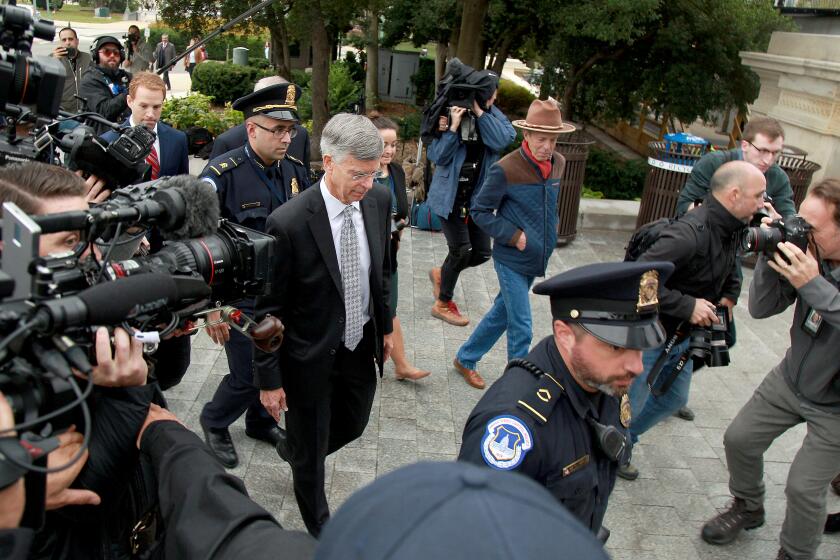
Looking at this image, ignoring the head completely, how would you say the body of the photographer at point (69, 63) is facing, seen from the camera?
toward the camera

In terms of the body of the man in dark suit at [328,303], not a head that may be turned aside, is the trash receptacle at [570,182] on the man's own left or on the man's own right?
on the man's own left

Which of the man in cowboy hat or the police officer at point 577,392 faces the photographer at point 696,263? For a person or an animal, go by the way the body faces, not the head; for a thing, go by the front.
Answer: the man in cowboy hat

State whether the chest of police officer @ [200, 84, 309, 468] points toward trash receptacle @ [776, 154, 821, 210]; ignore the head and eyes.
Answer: no

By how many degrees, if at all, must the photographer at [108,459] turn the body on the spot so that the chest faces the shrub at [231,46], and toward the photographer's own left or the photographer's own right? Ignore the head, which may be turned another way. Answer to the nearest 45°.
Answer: approximately 90° to the photographer's own left

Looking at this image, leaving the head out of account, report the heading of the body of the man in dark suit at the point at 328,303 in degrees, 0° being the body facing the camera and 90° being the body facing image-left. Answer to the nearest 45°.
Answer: approximately 315°

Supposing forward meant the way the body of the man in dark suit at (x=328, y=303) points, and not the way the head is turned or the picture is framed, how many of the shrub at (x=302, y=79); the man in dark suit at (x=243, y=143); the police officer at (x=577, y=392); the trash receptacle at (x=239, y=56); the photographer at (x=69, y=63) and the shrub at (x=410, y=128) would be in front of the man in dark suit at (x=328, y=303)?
1

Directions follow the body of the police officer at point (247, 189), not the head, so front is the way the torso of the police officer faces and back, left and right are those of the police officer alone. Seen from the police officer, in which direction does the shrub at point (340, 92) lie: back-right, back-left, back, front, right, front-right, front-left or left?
back-left

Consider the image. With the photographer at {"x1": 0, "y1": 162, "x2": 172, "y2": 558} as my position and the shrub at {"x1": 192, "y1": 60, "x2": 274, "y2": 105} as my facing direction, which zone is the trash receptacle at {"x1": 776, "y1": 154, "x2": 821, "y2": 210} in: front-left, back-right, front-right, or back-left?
front-right

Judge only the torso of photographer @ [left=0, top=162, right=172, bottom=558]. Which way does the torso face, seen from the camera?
to the viewer's right

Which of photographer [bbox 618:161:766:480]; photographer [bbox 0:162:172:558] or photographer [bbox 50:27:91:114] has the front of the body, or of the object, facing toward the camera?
photographer [bbox 50:27:91:114]

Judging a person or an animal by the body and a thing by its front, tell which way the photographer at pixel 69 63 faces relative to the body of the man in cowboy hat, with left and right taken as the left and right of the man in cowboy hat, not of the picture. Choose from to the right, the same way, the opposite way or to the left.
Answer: the same way

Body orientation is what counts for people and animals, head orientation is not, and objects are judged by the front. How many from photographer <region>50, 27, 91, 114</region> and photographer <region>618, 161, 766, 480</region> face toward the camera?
1

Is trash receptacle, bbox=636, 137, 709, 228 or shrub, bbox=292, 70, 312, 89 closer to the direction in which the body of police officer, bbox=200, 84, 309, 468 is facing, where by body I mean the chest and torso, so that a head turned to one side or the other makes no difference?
the trash receptacle

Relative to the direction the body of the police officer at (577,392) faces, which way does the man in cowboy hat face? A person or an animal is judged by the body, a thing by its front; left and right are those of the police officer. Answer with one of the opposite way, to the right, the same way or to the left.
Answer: the same way

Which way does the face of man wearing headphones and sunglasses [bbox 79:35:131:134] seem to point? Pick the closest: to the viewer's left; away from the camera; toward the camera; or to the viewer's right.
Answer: toward the camera

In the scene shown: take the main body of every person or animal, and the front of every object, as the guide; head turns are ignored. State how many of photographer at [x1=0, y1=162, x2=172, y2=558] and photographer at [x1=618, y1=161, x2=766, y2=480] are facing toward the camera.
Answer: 0

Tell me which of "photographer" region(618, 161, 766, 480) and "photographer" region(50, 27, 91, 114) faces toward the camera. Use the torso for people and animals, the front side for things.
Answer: "photographer" region(50, 27, 91, 114)
